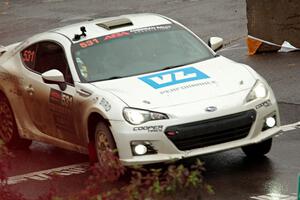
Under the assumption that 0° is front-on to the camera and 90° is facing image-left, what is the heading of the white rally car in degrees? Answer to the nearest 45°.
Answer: approximately 315°
